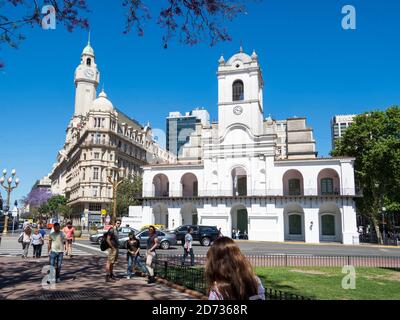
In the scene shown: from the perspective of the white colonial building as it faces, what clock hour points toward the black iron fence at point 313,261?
The black iron fence is roughly at 12 o'clock from the white colonial building.

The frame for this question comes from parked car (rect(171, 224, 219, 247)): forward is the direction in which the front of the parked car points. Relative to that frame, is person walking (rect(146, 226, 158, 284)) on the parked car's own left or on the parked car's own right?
on the parked car's own left

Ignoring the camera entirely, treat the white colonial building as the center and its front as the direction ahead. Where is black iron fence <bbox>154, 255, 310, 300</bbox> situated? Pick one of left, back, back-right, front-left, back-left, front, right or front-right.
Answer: front

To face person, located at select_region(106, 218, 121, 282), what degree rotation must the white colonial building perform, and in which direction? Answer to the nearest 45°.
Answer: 0° — it already faces them

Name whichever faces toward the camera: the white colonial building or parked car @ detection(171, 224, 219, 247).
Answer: the white colonial building

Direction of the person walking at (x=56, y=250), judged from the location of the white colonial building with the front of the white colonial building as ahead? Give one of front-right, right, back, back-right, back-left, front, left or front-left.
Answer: front

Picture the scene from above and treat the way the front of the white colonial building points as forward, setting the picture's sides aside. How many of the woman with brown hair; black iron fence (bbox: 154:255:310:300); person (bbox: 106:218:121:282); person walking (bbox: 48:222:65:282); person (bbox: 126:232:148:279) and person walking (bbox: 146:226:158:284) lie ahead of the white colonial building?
6

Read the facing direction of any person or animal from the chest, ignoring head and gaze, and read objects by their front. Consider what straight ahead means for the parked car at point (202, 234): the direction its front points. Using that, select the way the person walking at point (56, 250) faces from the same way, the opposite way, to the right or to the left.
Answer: to the left

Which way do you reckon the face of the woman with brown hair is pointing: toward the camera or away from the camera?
away from the camera

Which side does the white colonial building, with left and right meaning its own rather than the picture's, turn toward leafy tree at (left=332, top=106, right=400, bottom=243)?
left

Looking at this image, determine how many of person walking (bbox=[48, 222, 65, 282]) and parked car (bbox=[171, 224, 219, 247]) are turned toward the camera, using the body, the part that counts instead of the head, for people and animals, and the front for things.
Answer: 1

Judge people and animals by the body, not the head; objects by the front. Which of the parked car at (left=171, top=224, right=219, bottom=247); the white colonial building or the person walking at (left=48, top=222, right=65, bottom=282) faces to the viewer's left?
the parked car

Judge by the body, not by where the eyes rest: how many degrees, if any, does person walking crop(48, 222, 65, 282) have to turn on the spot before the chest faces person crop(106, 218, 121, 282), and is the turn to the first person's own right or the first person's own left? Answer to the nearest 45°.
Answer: approximately 90° to the first person's own left

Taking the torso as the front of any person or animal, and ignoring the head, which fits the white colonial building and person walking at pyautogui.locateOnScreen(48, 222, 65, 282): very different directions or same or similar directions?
same or similar directions

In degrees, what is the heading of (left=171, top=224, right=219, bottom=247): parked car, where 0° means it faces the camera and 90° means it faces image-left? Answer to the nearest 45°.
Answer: approximately 90°

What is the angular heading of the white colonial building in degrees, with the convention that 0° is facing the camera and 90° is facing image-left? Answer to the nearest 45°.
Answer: approximately 0°

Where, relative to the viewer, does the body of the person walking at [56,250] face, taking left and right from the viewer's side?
facing the viewer
